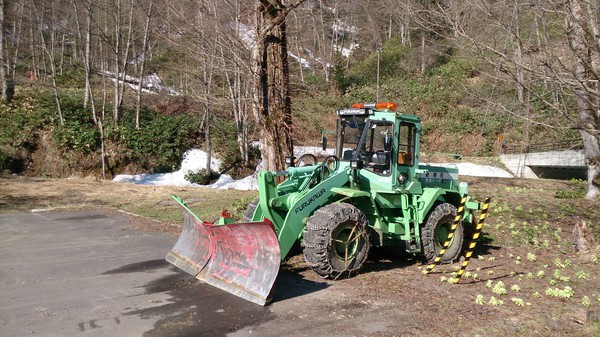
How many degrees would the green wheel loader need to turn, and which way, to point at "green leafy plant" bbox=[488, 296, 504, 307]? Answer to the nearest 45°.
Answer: approximately 90° to its left

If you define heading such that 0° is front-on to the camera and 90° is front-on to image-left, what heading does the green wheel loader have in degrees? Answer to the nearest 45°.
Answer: approximately 45°

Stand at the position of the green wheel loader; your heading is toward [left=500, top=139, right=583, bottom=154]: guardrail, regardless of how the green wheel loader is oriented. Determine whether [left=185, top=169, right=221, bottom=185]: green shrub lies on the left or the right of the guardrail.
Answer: left

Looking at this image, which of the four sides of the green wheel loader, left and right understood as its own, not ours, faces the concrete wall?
back

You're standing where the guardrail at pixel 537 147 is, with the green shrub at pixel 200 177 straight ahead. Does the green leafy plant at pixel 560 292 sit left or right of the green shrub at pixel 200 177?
left

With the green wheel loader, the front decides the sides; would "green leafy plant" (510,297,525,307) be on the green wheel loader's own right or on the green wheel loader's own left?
on the green wheel loader's own left

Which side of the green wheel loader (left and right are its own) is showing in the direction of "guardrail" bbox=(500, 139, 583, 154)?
back

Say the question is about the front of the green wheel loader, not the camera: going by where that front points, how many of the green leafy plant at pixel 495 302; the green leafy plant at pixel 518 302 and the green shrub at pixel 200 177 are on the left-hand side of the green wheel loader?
2

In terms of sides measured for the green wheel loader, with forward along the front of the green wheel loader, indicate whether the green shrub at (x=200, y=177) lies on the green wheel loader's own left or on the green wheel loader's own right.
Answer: on the green wheel loader's own right

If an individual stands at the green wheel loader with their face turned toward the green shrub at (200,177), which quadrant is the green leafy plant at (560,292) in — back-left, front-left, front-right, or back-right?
back-right
